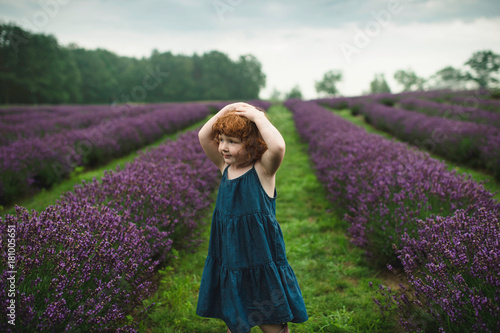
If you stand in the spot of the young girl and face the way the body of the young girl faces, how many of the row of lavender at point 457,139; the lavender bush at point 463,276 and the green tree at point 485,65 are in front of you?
0

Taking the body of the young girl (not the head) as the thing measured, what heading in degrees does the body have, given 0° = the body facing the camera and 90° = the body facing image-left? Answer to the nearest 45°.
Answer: approximately 45°

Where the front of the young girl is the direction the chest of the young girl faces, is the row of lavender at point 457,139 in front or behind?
behind

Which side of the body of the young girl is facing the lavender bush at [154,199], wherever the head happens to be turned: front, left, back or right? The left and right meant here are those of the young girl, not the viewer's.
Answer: right

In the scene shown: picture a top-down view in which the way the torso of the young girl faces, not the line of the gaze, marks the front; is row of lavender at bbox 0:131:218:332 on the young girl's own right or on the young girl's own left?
on the young girl's own right

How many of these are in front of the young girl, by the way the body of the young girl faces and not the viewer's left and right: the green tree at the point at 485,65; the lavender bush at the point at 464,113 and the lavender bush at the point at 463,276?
0

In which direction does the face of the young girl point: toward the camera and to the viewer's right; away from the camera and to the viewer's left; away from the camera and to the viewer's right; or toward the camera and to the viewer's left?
toward the camera and to the viewer's left

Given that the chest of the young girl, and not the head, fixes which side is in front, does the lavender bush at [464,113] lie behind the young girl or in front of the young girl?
behind

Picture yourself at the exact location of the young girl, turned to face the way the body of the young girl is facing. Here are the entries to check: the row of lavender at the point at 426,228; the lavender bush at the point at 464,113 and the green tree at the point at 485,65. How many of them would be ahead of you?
0

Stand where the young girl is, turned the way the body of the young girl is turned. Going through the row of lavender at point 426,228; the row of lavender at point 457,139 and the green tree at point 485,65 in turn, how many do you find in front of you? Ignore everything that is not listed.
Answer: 0

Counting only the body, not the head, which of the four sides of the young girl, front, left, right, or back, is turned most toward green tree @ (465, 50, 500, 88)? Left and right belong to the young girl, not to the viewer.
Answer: back

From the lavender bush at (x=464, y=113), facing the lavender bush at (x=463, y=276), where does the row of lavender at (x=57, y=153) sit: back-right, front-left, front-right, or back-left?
front-right
